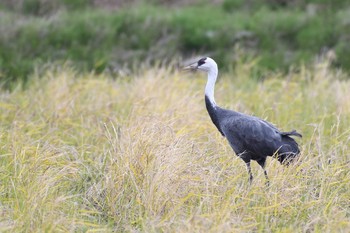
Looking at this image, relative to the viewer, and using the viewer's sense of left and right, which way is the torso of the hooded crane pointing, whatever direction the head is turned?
facing to the left of the viewer
